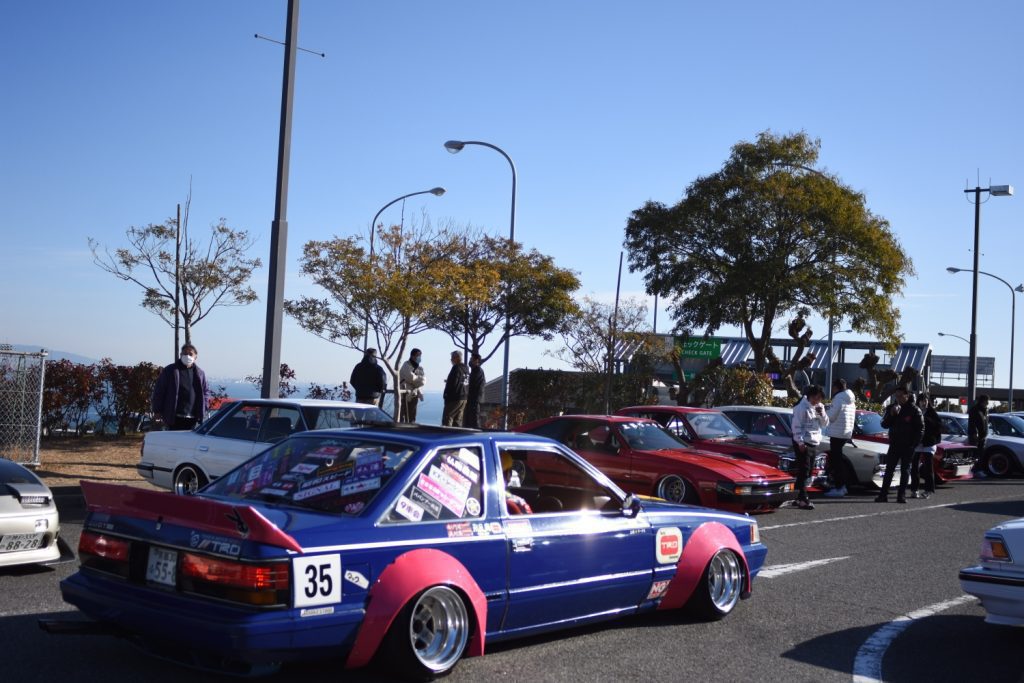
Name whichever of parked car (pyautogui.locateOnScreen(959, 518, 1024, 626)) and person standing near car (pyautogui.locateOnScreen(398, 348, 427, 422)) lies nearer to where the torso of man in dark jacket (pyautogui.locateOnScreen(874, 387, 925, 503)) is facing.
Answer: the parked car

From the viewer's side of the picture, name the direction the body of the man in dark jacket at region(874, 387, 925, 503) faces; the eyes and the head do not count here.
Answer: toward the camera

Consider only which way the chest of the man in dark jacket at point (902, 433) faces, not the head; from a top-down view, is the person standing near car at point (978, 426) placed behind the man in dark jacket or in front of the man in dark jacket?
behind

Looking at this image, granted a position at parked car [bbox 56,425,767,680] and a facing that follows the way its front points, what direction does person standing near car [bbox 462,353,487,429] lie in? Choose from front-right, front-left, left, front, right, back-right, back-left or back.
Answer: front-left

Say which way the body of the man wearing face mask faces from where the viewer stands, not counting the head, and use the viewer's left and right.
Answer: facing the viewer

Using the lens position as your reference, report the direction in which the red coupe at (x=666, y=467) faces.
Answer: facing the viewer and to the right of the viewer

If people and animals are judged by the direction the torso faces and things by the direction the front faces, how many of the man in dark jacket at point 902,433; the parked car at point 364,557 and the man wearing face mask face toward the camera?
2

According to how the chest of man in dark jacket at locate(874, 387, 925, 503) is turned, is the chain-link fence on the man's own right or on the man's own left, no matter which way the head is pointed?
on the man's own right

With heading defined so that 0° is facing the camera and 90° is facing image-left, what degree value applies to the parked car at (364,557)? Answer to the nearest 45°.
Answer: approximately 225°

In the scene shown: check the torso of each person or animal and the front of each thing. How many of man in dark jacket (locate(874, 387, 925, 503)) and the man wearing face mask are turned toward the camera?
2
